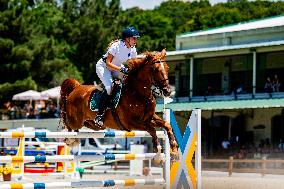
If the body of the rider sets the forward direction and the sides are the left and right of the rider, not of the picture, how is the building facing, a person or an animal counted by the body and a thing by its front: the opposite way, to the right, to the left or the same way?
to the right

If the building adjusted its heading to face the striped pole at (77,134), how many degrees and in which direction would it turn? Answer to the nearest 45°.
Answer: approximately 45° to its left

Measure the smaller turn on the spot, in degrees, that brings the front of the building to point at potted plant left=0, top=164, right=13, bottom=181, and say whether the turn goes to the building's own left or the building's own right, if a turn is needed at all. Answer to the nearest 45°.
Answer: approximately 45° to the building's own left

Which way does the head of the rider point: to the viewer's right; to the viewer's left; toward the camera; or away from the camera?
to the viewer's right

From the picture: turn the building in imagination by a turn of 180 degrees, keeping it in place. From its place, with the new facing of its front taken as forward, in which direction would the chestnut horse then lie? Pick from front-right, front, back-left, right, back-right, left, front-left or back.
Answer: back-right

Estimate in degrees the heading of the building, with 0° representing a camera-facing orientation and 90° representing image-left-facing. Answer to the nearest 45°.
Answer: approximately 45°

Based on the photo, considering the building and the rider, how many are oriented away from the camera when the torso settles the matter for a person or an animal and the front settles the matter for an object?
0

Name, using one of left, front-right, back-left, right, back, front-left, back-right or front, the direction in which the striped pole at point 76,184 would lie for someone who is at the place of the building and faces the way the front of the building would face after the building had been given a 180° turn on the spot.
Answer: back-right

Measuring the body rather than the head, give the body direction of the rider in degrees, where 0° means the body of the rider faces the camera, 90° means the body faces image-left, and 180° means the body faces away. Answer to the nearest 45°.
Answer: approximately 315°
